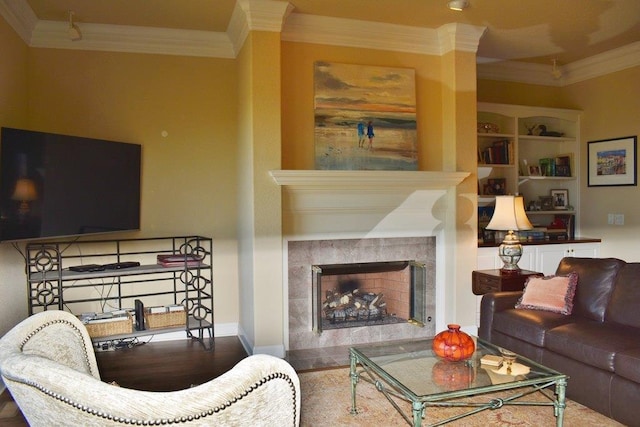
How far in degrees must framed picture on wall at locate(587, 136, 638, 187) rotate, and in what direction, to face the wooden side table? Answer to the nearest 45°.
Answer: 0° — it already faces it

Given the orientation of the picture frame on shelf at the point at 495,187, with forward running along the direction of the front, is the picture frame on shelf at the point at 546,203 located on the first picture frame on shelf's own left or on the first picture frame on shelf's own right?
on the first picture frame on shelf's own left

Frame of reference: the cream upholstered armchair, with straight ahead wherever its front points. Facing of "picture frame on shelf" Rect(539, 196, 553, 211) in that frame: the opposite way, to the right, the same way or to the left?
the opposite way

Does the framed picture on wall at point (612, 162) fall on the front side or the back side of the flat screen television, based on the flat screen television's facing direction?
on the front side

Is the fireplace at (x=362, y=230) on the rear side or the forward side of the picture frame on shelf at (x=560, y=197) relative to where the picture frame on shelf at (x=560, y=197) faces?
on the forward side

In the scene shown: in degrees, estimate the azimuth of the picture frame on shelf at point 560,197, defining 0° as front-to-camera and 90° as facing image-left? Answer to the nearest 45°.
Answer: approximately 0°

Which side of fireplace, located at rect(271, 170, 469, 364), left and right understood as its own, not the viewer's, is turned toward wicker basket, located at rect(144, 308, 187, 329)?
right

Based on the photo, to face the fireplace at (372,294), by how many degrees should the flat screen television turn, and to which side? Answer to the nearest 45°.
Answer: approximately 45° to its left

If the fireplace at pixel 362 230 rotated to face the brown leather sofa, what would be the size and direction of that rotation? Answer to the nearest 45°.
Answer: approximately 45° to its left

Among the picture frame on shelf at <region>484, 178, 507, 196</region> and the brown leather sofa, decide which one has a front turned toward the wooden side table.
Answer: the picture frame on shelf

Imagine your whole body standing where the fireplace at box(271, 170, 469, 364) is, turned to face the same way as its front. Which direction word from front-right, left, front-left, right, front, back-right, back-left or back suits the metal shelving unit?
right

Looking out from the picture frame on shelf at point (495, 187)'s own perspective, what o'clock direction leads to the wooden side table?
The wooden side table is roughly at 12 o'clock from the picture frame on shelf.

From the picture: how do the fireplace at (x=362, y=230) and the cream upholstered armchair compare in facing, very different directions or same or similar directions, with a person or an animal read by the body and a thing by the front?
very different directions

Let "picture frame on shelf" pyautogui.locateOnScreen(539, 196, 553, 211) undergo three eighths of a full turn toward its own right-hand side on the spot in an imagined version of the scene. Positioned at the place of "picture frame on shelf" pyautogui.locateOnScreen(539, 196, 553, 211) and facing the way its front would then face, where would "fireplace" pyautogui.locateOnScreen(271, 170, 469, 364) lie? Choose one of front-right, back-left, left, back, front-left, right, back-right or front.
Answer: left

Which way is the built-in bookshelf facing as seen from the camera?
toward the camera

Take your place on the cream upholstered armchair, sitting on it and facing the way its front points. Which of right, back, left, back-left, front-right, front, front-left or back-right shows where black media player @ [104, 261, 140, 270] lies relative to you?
front-left

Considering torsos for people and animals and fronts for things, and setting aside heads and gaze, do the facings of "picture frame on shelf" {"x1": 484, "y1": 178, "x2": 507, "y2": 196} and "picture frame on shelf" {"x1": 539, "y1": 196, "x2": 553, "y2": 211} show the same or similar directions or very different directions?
same or similar directions

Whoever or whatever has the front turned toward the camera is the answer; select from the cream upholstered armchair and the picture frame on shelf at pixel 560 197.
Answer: the picture frame on shelf

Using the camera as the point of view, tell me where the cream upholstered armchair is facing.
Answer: facing away from the viewer and to the right of the viewer

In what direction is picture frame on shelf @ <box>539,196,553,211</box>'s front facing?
toward the camera
